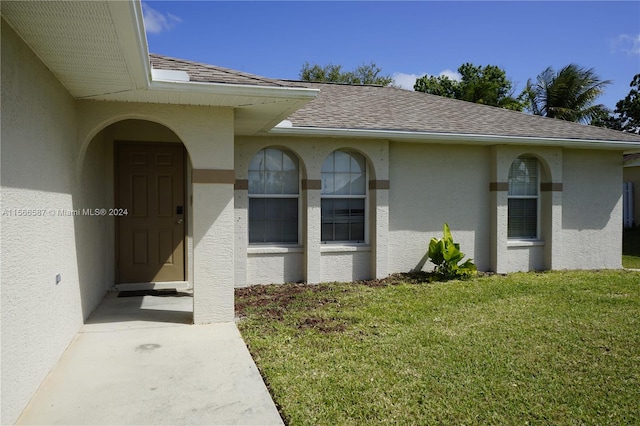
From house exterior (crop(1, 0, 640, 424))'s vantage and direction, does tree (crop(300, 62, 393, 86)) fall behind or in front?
behind

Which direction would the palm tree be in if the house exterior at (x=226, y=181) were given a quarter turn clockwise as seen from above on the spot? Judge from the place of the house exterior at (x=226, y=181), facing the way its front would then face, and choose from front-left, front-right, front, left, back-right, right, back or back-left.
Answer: back-right

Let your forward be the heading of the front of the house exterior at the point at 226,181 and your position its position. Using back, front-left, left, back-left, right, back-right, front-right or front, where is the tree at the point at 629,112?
back-left

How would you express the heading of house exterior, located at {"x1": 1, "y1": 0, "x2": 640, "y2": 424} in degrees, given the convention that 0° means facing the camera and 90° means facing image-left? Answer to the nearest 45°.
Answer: approximately 0°

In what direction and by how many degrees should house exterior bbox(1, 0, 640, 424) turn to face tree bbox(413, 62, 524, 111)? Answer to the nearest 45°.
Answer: approximately 135° to its left
